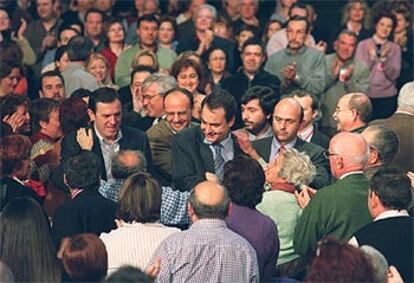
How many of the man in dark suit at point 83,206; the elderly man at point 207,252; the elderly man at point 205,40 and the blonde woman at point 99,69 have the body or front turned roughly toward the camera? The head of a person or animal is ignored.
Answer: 2

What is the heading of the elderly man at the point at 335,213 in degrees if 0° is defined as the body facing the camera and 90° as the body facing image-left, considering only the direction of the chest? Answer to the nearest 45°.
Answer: approximately 135°

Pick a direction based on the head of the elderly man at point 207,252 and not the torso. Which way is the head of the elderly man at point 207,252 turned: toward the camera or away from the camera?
away from the camera

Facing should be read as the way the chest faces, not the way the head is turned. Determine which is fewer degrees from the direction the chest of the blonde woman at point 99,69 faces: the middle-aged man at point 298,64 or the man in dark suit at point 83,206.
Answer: the man in dark suit

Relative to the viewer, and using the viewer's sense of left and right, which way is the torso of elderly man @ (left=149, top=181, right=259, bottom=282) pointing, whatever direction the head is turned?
facing away from the viewer

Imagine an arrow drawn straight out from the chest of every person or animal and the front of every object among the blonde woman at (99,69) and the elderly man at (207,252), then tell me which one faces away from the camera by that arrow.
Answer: the elderly man

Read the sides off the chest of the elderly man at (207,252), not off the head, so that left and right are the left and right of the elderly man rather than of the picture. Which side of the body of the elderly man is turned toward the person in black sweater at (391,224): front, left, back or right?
right
